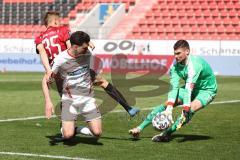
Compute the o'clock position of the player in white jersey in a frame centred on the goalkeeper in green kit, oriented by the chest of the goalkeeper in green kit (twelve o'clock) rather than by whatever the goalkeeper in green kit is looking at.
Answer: The player in white jersey is roughly at 1 o'clock from the goalkeeper in green kit.

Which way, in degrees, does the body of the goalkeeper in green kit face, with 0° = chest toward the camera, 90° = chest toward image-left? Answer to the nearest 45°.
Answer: approximately 45°
